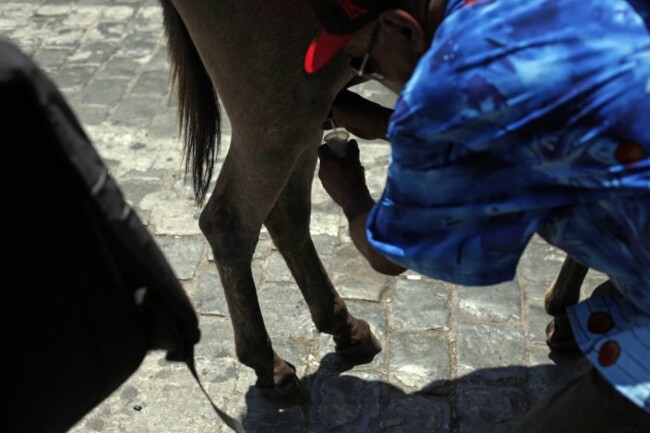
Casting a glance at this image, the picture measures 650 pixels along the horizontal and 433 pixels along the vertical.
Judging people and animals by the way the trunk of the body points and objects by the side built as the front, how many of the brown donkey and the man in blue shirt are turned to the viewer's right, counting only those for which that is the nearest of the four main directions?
1

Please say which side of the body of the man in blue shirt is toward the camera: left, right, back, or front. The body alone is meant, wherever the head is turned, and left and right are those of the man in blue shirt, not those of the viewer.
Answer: left

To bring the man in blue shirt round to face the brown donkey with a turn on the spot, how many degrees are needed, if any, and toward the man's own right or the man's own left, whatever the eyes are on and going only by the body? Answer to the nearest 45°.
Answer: approximately 45° to the man's own right

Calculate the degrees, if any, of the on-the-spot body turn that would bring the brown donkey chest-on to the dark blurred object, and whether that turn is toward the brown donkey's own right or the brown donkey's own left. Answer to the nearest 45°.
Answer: approximately 90° to the brown donkey's own right

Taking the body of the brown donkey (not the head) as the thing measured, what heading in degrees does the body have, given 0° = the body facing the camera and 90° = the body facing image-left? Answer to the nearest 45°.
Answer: approximately 270°

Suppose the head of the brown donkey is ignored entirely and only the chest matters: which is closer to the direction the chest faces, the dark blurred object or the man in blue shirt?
the man in blue shirt

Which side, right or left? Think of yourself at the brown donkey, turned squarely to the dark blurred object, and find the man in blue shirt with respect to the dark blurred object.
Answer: left

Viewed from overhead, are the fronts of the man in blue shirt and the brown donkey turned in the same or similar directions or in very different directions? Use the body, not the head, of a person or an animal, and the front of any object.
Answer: very different directions

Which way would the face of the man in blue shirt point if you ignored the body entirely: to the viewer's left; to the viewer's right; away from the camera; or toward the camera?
to the viewer's left

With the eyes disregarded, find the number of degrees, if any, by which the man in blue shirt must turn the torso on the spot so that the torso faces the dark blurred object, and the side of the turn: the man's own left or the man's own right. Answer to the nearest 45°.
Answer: approximately 45° to the man's own left
